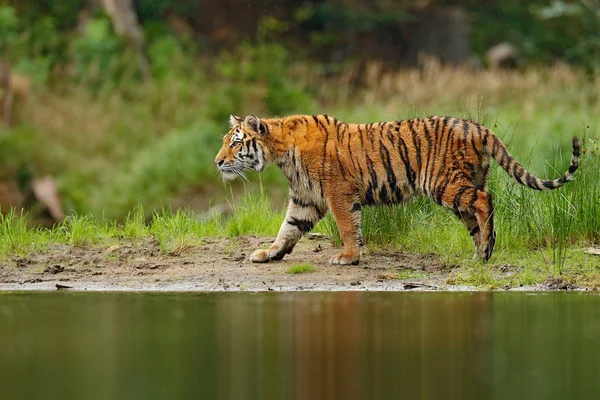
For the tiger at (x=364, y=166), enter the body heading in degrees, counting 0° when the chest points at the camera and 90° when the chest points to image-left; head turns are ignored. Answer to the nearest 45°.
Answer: approximately 90°

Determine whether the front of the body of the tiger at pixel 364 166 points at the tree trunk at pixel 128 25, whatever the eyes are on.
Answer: no
